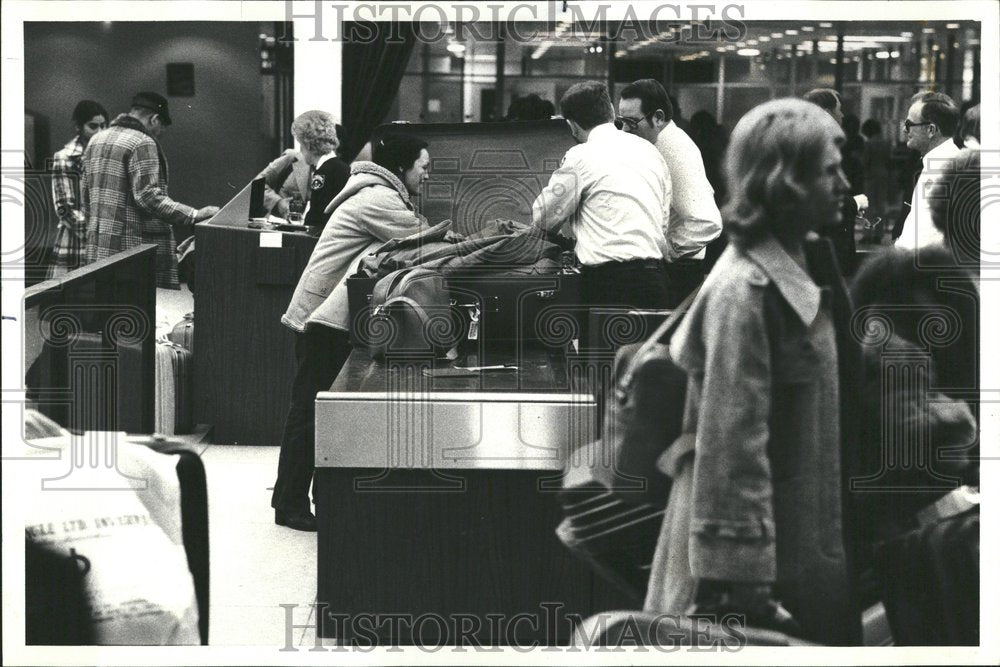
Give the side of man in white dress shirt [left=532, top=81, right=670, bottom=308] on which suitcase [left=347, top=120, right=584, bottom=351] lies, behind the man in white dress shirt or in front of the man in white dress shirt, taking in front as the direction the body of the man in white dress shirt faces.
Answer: in front

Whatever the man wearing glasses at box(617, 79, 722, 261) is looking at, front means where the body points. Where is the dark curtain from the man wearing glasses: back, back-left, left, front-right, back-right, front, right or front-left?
front-right

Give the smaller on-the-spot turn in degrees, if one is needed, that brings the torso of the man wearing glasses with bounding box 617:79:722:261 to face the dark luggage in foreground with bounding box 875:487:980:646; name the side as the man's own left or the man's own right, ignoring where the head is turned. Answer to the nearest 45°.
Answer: approximately 90° to the man's own left

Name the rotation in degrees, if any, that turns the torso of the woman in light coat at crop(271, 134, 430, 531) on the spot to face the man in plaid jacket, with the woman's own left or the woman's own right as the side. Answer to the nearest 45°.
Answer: approximately 135° to the woman's own left

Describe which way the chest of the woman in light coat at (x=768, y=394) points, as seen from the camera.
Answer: to the viewer's right

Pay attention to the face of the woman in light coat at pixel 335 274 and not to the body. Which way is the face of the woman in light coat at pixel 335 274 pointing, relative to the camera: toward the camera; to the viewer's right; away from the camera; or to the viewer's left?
to the viewer's right

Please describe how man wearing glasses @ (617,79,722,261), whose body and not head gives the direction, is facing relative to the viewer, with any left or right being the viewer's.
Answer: facing to the left of the viewer

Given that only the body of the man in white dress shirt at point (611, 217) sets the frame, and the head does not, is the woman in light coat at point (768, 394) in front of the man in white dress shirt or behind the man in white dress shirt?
behind

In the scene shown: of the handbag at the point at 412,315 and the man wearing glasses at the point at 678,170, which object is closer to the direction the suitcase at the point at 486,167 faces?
the handbag

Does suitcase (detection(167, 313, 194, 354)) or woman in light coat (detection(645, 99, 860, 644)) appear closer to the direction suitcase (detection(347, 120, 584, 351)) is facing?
the woman in light coat

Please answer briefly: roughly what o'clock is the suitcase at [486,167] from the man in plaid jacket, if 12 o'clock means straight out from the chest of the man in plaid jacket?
The suitcase is roughly at 3 o'clock from the man in plaid jacket.

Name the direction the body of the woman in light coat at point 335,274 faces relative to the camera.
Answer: to the viewer's right

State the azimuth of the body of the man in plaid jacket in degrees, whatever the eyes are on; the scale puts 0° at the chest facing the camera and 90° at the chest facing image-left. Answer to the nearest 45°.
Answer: approximately 225°
